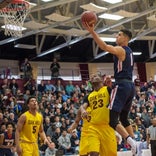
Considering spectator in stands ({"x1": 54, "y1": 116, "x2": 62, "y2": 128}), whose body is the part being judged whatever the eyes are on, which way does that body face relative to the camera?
toward the camera

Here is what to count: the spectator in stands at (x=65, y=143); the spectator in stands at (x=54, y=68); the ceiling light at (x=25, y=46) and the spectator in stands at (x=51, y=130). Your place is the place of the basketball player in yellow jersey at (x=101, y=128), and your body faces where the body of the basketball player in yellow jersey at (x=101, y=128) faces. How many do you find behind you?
4

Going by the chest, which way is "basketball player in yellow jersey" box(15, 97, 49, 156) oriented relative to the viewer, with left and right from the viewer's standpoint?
facing the viewer and to the right of the viewer

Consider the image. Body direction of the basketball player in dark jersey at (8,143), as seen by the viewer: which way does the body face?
toward the camera

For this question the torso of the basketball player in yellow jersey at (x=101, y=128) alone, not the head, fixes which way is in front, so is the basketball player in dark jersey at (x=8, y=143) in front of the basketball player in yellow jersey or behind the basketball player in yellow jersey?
behind

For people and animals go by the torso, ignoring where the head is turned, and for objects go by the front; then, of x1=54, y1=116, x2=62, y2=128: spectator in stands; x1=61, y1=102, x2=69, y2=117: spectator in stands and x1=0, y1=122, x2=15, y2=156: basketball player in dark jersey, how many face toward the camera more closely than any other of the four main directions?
3

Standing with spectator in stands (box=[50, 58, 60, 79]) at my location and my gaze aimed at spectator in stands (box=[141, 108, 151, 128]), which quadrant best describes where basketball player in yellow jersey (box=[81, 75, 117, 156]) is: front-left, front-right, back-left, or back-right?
front-right

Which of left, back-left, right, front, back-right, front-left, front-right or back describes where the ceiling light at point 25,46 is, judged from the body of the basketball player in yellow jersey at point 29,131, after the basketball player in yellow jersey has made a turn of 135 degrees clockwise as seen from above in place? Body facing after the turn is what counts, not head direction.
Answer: right

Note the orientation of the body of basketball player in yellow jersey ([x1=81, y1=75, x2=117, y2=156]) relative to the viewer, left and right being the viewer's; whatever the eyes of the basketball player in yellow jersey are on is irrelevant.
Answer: facing the viewer

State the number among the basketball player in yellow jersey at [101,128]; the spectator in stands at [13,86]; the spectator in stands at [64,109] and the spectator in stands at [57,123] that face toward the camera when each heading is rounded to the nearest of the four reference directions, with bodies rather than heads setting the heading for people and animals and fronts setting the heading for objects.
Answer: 4

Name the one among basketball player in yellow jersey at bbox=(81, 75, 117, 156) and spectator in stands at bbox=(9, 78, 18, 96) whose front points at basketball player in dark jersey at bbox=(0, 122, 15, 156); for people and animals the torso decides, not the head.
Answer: spectator in stands at bbox=(9, 78, 18, 96)

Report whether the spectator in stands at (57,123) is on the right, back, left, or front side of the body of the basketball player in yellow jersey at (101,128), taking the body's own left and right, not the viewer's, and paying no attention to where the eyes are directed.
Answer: back

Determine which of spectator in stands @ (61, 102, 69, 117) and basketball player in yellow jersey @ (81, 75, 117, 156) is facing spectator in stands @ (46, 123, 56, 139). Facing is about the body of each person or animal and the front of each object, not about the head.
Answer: spectator in stands @ (61, 102, 69, 117)

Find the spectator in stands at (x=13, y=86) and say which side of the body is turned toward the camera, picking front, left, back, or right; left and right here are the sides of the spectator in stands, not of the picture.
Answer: front

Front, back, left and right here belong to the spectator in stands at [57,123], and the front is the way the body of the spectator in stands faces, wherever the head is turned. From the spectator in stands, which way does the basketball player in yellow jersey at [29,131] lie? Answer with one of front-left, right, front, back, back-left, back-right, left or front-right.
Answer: front
